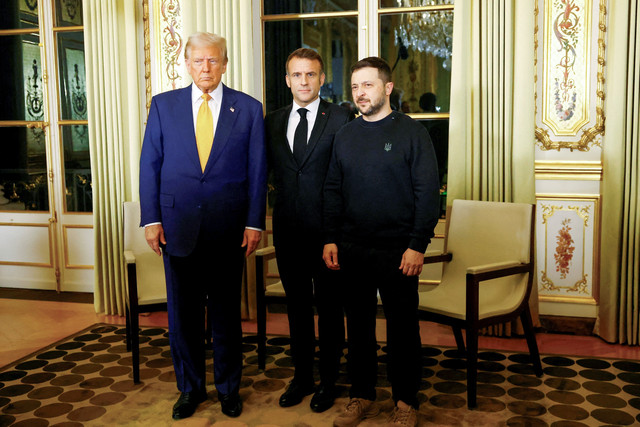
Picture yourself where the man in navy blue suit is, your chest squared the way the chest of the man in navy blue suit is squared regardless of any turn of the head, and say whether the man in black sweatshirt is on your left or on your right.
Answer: on your left

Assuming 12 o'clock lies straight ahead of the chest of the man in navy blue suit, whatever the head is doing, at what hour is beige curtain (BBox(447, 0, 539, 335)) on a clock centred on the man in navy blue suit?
The beige curtain is roughly at 8 o'clock from the man in navy blue suit.

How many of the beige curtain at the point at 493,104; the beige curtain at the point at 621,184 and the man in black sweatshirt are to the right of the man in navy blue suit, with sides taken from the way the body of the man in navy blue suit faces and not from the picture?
0

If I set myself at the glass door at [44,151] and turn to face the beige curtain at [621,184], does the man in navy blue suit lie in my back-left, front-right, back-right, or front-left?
front-right

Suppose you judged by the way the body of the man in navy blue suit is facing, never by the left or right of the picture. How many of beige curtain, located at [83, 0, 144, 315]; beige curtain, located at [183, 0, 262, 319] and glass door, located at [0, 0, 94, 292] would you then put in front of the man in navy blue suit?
0

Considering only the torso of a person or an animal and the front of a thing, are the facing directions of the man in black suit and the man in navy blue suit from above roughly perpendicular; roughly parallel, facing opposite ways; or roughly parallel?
roughly parallel

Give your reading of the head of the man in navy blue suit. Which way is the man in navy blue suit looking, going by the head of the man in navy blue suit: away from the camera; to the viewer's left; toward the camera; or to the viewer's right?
toward the camera

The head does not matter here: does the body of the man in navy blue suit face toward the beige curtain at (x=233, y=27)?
no

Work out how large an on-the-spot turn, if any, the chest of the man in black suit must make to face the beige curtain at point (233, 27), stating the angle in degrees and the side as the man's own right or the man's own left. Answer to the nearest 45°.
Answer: approximately 180°

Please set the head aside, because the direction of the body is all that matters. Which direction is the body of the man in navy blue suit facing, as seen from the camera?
toward the camera

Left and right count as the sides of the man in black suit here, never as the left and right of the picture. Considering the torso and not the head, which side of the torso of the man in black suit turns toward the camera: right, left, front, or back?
front

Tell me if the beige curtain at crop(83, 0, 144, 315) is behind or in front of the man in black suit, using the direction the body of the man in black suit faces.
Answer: behind

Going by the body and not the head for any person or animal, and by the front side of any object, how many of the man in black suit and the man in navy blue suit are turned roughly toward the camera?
2

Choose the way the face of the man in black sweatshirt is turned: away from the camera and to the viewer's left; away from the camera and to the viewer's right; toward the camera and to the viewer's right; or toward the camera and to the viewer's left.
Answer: toward the camera and to the viewer's left
